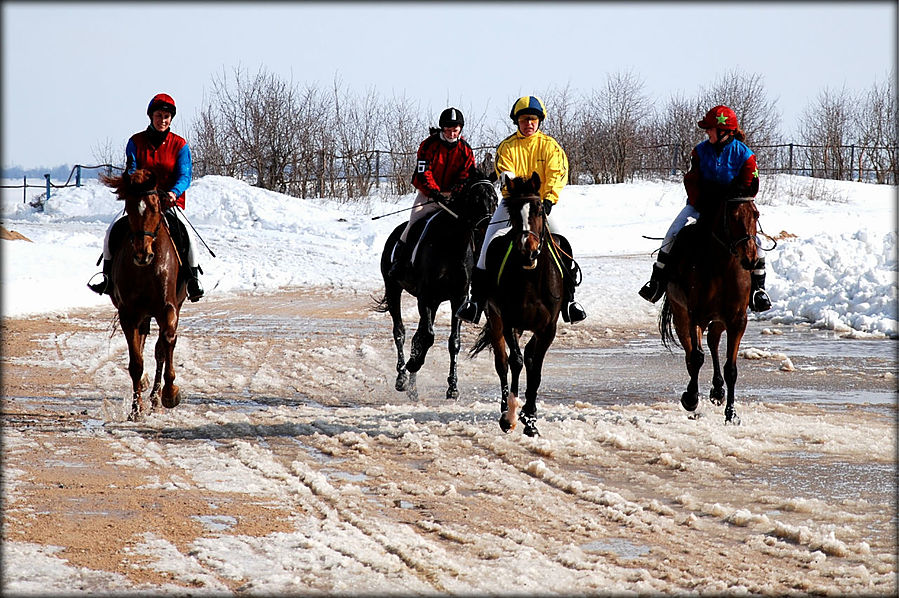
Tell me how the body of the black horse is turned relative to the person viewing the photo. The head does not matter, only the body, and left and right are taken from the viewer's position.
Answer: facing the viewer and to the right of the viewer

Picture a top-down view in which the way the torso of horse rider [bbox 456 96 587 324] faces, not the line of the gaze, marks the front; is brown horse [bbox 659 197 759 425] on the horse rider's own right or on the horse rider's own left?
on the horse rider's own left

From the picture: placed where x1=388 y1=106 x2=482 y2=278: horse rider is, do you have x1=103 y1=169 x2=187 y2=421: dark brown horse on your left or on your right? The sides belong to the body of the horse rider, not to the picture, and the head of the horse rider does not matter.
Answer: on your right

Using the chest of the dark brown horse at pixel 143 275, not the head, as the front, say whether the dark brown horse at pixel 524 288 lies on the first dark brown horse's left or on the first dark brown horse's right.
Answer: on the first dark brown horse's left

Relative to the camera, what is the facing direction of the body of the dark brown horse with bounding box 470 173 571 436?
toward the camera

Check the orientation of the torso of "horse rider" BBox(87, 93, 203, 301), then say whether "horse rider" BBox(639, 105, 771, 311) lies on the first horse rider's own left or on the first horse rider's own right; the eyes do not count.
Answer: on the first horse rider's own left

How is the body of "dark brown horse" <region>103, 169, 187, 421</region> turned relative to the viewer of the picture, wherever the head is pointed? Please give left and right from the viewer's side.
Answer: facing the viewer

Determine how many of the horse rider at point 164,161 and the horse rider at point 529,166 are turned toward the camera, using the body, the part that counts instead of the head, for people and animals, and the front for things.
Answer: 2

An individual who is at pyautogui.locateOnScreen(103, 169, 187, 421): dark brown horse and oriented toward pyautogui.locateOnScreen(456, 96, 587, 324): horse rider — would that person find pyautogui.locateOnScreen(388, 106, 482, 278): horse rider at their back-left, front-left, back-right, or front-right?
front-left

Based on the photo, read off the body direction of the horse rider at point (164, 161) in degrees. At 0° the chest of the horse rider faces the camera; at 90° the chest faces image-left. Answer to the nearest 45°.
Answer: approximately 0°
